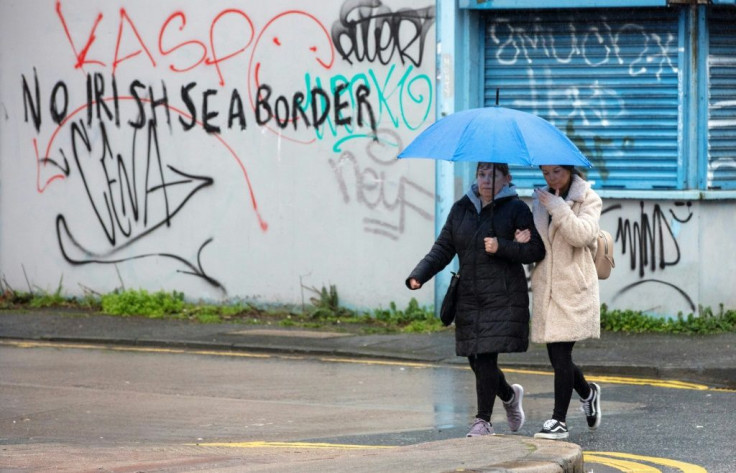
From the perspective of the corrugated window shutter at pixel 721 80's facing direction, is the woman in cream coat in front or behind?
in front

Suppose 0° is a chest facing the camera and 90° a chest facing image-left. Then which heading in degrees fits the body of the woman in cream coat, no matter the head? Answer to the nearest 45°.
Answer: approximately 45°

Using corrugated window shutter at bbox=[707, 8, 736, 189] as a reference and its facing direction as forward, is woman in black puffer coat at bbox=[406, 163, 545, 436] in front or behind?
in front

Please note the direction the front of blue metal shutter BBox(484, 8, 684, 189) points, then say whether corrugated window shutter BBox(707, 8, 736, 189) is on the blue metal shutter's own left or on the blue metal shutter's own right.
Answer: on the blue metal shutter's own left

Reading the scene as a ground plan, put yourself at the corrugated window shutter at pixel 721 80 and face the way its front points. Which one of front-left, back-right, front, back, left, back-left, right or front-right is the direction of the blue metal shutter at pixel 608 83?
right

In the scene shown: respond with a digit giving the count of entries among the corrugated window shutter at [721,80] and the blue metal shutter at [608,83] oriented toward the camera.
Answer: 2

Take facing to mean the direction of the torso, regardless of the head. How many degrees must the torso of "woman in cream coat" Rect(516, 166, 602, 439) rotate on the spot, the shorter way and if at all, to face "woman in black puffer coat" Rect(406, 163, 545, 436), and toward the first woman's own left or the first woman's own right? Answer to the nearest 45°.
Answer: approximately 45° to the first woman's own right

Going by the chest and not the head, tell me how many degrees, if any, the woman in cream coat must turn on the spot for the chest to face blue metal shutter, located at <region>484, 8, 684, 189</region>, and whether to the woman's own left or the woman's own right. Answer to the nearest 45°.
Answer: approximately 135° to the woman's own right
